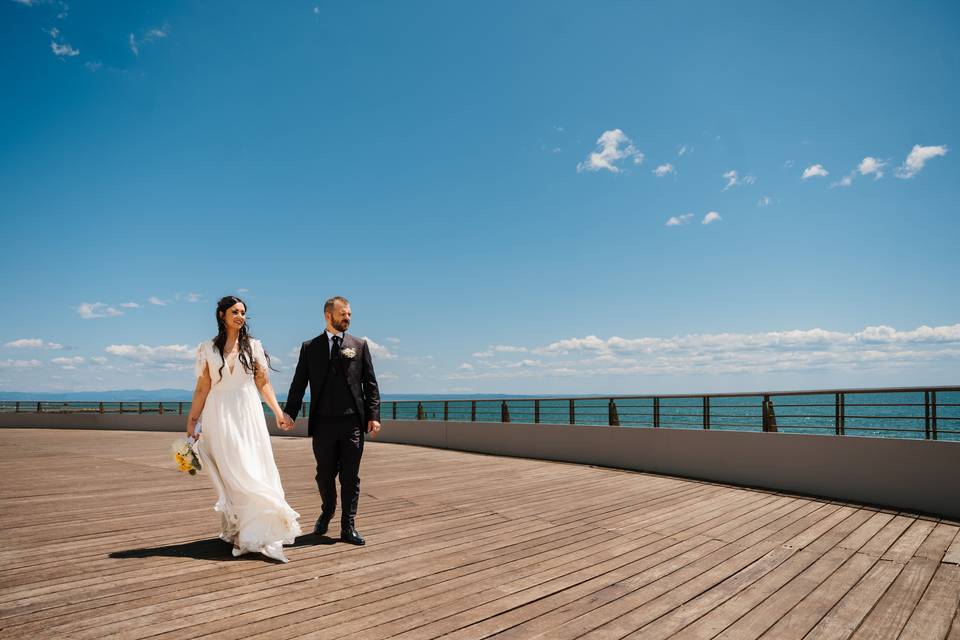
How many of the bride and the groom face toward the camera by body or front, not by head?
2

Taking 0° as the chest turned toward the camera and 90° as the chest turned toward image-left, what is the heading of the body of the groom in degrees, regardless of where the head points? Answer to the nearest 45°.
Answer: approximately 0°
